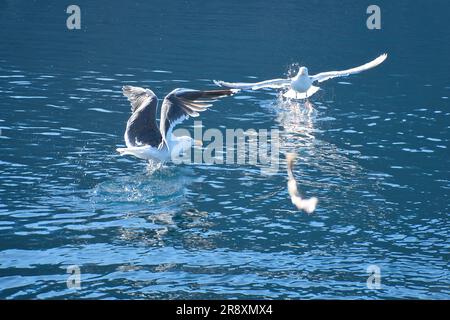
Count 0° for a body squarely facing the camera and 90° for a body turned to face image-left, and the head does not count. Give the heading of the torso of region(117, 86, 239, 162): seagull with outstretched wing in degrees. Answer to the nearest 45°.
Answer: approximately 270°
